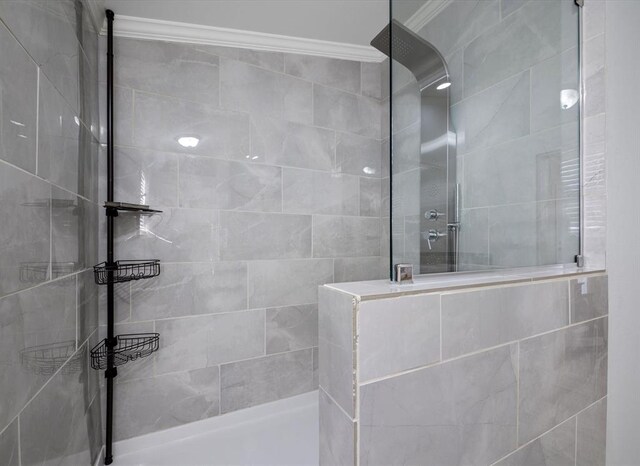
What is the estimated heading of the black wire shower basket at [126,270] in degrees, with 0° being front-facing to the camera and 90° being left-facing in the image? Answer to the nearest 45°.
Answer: approximately 315°

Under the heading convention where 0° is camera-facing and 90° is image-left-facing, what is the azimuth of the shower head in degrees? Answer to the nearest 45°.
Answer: approximately 45°

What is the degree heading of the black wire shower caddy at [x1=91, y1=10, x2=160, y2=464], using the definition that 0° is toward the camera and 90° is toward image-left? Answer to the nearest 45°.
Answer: approximately 315°

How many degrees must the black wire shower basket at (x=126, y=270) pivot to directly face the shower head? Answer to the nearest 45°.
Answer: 0° — it already faces it
